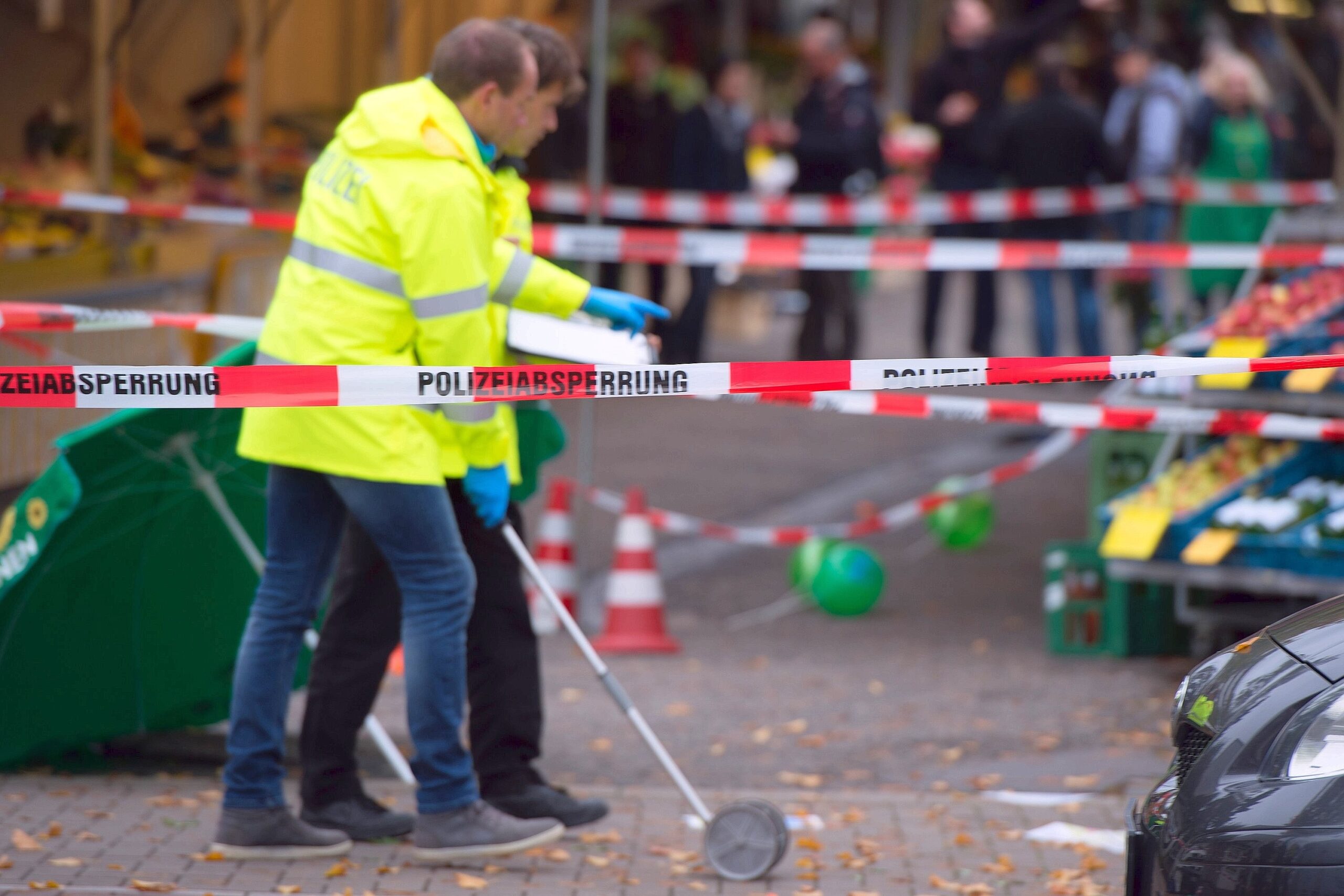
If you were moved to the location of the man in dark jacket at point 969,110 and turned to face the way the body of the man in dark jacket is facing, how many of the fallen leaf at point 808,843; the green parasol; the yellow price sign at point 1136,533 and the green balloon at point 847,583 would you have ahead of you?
4

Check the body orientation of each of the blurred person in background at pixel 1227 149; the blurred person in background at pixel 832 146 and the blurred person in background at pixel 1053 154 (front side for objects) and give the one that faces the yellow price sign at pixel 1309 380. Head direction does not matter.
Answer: the blurred person in background at pixel 1227 149

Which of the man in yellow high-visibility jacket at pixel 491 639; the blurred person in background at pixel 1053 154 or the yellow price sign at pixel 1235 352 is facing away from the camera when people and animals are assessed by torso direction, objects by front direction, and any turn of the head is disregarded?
the blurred person in background

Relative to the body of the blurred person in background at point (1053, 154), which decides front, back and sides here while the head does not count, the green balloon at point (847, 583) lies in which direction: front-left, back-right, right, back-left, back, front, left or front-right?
back

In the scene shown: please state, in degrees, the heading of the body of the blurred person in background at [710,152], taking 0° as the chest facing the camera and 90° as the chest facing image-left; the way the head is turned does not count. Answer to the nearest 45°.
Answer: approximately 315°

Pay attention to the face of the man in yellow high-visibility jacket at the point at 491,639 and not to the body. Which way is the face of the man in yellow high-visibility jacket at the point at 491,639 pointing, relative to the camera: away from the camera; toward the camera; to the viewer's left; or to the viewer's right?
to the viewer's right

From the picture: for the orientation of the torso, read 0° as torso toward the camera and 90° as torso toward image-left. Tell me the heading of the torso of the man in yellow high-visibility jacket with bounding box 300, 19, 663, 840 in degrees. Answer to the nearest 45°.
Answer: approximately 270°

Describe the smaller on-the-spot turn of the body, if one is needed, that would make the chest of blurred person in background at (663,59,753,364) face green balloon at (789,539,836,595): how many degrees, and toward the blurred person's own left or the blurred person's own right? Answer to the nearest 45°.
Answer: approximately 45° to the blurred person's own right
